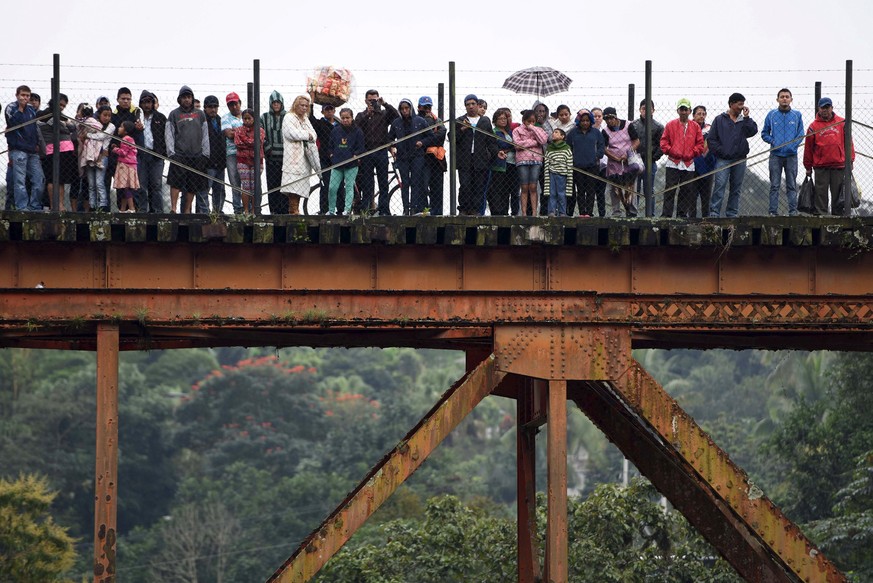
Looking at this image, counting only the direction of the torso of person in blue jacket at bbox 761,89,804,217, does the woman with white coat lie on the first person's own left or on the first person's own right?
on the first person's own right

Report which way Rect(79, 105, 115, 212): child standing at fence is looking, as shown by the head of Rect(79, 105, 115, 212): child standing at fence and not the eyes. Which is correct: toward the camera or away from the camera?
toward the camera

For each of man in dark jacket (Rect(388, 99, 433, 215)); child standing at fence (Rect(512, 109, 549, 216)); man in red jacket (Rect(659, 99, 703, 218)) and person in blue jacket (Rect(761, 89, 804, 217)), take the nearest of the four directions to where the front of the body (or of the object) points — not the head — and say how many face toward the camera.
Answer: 4

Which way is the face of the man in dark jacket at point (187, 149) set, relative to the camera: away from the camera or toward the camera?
toward the camera

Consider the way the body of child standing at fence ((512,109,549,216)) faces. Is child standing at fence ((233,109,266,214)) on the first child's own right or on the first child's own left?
on the first child's own right

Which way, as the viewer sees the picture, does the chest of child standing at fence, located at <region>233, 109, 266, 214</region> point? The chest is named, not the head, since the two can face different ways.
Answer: toward the camera

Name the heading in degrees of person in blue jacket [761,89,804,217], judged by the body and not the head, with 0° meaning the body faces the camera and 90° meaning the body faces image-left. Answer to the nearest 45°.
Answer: approximately 0°

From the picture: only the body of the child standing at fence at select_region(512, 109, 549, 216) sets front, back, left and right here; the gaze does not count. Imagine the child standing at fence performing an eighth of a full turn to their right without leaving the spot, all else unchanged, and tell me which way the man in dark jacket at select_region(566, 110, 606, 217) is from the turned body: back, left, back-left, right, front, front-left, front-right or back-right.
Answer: back-left

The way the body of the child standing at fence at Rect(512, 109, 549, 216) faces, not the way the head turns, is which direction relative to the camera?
toward the camera

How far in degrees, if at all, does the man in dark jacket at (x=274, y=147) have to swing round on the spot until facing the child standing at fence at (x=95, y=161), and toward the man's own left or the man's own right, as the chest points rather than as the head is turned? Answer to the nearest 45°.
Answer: approximately 90° to the man's own right

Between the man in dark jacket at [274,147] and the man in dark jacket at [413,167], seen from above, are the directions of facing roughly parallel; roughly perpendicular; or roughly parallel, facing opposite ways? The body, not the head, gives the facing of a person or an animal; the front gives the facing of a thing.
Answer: roughly parallel

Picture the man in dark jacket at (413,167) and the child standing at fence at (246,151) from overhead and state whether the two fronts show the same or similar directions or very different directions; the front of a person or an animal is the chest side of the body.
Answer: same or similar directions

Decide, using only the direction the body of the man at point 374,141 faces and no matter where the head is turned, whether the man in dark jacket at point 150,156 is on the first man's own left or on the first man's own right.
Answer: on the first man's own right

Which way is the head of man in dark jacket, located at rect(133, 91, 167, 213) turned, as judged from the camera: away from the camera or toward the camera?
toward the camera

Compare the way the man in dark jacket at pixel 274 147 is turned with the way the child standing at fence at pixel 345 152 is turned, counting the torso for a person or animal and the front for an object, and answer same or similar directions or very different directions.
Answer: same or similar directions

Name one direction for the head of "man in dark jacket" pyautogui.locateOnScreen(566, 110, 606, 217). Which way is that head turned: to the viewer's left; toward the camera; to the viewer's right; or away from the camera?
toward the camera

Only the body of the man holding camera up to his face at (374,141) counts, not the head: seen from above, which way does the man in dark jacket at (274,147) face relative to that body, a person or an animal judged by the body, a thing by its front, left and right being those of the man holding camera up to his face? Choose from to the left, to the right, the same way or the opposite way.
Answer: the same way

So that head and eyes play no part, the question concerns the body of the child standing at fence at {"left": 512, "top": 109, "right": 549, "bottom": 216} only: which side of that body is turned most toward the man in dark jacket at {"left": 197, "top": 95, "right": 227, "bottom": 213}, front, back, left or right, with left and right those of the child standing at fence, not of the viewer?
right

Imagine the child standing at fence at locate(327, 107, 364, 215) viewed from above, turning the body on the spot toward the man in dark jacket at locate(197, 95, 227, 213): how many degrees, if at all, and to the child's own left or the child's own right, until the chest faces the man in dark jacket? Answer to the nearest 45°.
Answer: approximately 90° to the child's own right
